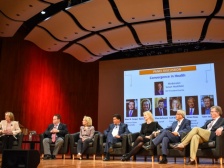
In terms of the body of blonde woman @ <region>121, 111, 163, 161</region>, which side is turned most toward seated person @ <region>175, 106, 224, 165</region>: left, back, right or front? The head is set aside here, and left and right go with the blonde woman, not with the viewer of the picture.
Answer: left

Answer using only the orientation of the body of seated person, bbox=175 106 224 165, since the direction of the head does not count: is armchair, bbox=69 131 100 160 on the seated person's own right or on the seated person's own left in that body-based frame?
on the seated person's own right

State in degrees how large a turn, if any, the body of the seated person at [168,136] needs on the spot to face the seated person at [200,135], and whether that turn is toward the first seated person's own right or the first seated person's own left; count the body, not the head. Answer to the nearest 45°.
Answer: approximately 90° to the first seated person's own left

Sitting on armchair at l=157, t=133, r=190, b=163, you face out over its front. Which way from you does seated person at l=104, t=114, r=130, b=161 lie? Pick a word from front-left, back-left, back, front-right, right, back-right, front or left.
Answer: right

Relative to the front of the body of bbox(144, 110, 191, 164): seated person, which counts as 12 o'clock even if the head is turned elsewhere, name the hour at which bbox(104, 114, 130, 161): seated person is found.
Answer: bbox(104, 114, 130, 161): seated person is roughly at 3 o'clock from bbox(144, 110, 191, 164): seated person.

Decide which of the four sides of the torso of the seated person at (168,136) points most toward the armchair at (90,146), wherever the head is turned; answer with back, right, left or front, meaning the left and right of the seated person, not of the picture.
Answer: right

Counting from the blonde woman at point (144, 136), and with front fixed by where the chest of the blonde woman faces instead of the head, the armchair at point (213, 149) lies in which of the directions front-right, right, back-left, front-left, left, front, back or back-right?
left

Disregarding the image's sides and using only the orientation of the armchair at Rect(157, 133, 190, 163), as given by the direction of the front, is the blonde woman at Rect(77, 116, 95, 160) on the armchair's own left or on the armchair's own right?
on the armchair's own right

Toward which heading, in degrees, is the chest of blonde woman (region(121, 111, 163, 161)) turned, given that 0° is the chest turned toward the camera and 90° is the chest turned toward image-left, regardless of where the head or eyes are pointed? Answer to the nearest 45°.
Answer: approximately 45°

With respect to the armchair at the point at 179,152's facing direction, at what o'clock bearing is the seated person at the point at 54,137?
The seated person is roughly at 2 o'clock from the armchair.

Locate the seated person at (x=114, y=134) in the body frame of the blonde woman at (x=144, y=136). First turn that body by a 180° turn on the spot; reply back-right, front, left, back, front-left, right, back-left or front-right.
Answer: left

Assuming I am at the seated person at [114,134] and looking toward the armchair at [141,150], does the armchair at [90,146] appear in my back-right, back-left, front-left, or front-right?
back-right

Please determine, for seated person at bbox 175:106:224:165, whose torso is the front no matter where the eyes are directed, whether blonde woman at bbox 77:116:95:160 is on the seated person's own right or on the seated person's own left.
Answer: on the seated person's own right

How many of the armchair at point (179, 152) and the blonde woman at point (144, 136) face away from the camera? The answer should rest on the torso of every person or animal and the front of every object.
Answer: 0
